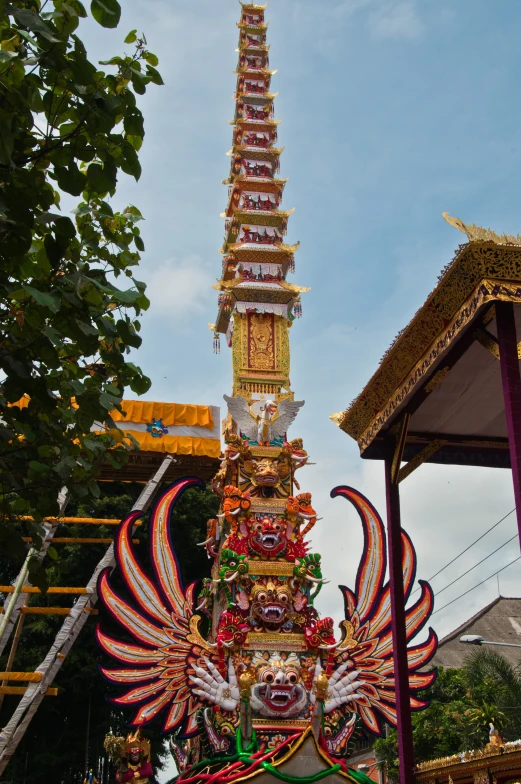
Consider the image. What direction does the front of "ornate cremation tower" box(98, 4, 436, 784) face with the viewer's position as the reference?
facing the viewer

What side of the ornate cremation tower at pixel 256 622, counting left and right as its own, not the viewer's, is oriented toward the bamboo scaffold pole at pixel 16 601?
right

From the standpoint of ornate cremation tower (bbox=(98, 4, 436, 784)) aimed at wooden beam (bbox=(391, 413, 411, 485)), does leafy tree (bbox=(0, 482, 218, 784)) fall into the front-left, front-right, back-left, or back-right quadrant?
back-right

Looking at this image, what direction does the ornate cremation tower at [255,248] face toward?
toward the camera

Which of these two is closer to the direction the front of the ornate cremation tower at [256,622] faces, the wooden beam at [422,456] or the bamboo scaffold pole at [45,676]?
the wooden beam

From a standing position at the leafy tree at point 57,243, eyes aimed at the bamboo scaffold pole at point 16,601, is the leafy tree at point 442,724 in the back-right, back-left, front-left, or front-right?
front-right
